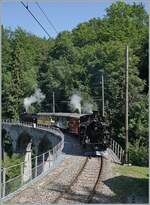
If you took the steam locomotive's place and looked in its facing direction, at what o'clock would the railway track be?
The railway track is roughly at 12 o'clock from the steam locomotive.

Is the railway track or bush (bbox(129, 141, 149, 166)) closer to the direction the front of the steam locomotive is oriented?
the railway track

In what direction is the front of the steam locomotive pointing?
toward the camera
